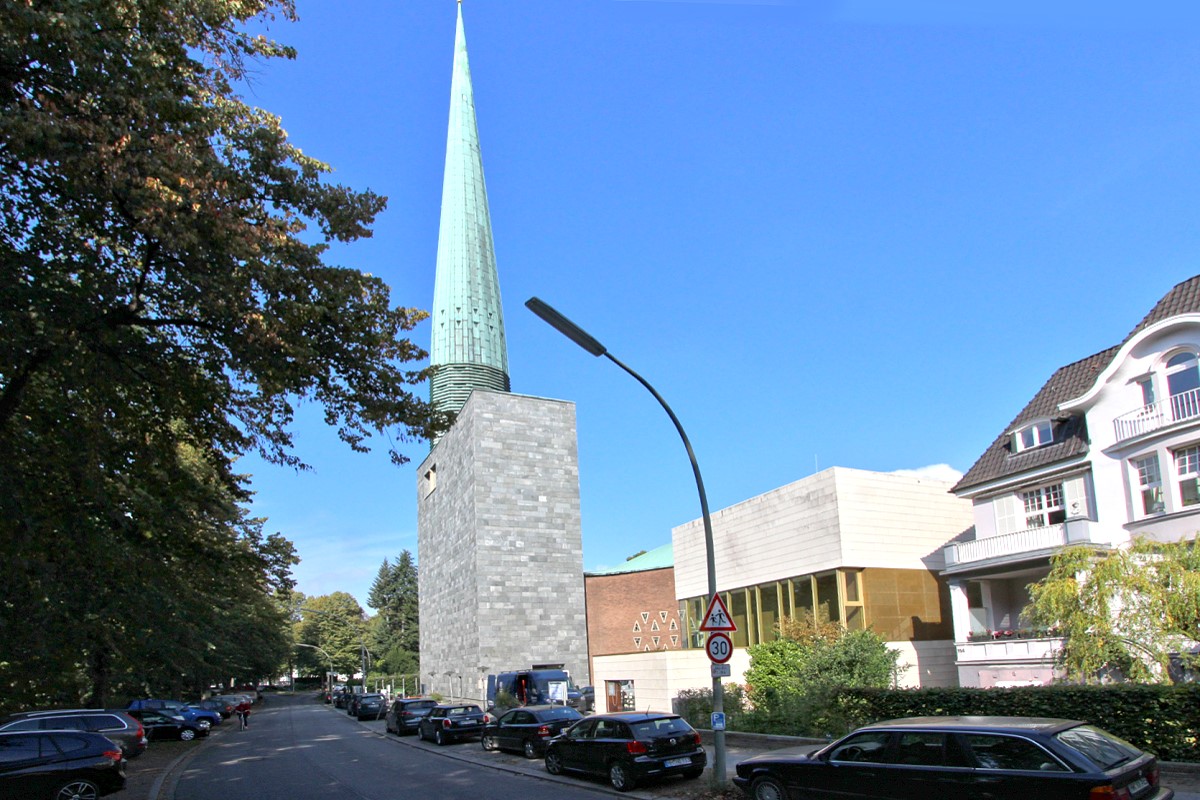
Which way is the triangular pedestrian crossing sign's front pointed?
toward the camera

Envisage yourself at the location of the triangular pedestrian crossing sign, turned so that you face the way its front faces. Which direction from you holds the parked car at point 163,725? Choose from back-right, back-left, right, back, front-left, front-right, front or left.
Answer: back-right

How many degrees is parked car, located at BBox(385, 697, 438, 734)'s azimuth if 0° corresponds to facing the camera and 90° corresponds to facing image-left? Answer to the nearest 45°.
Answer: approximately 135°

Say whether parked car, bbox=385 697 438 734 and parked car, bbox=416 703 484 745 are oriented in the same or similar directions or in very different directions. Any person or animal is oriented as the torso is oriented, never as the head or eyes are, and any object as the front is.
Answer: same or similar directions

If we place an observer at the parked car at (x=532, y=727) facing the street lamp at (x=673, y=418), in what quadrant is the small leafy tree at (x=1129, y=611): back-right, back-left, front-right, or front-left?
front-left

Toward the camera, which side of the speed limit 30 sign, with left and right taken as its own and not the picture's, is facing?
front

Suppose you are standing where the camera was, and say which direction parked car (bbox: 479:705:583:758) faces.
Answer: facing away from the viewer and to the left of the viewer

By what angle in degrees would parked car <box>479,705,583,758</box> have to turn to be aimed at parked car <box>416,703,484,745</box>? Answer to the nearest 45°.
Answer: approximately 45° to its right

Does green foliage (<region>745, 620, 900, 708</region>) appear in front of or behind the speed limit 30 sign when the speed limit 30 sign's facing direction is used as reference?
behind

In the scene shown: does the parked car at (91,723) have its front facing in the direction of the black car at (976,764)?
no

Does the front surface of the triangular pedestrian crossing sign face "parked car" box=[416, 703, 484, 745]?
no

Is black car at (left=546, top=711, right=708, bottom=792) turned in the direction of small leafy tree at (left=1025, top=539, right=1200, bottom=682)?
no

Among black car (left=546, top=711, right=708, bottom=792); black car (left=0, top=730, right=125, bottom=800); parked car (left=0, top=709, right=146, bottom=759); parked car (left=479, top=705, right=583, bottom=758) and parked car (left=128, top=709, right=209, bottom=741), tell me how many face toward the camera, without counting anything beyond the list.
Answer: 0

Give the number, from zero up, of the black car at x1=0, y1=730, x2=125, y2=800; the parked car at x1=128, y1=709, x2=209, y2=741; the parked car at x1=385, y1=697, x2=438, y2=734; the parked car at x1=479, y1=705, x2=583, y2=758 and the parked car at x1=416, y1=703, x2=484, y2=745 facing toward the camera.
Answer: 0
